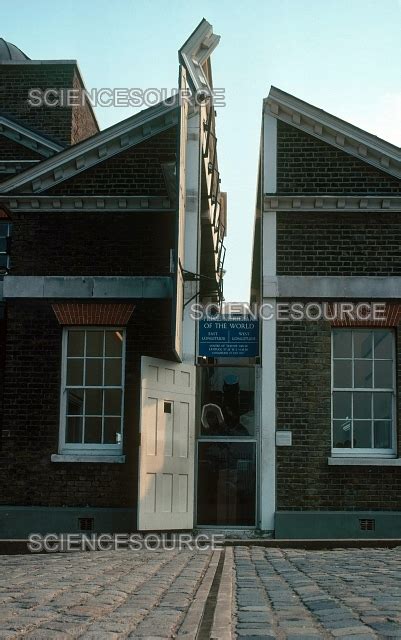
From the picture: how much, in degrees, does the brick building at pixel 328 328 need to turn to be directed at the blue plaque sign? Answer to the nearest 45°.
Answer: approximately 90° to its right

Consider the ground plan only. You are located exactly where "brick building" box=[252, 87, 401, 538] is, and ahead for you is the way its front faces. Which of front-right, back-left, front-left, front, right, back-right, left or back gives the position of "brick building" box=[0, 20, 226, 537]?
right

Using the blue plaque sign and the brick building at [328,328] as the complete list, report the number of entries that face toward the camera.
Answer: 2

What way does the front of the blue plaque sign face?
toward the camera

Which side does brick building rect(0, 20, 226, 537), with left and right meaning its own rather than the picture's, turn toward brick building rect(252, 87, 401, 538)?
left

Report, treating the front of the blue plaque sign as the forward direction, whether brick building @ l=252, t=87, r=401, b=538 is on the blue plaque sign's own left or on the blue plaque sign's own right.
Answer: on the blue plaque sign's own left

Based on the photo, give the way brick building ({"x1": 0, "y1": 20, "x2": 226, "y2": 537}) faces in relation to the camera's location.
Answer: facing the viewer
